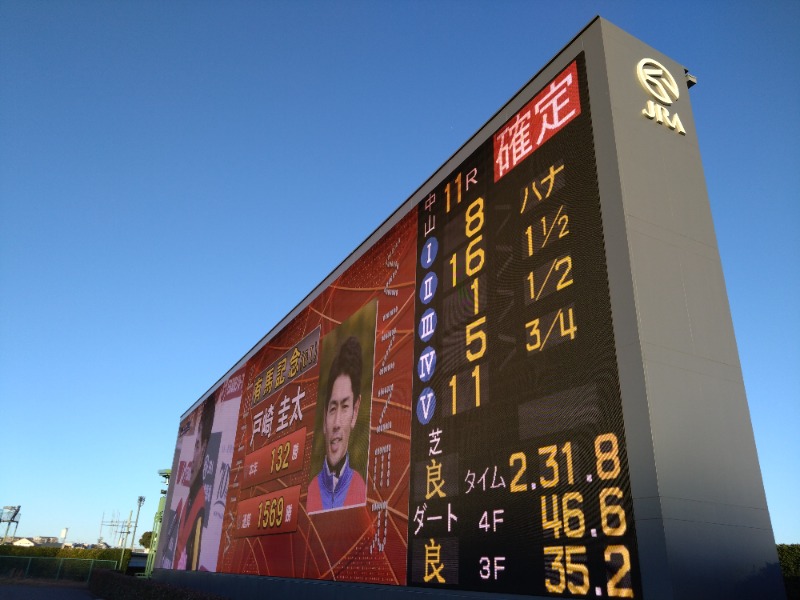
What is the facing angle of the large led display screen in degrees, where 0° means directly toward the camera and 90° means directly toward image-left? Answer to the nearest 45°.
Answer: approximately 45°

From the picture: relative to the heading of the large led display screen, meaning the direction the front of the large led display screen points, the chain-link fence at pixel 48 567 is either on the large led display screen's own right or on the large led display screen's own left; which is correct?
on the large led display screen's own right
